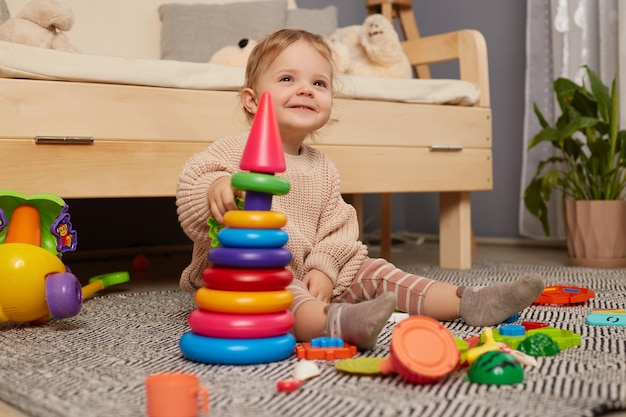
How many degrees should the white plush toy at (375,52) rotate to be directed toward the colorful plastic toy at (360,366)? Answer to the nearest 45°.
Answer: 0° — it already faces it

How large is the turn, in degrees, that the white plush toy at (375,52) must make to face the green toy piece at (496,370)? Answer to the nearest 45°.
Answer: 0° — it already faces it

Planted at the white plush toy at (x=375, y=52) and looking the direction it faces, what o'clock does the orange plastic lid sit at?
The orange plastic lid is roughly at 12 o'clock from the white plush toy.

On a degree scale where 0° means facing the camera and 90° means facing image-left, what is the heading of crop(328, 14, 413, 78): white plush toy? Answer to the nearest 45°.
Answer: approximately 0°

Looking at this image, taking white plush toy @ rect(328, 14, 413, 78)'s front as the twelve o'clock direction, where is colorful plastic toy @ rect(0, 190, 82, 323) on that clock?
The colorful plastic toy is roughly at 1 o'clock from the white plush toy.

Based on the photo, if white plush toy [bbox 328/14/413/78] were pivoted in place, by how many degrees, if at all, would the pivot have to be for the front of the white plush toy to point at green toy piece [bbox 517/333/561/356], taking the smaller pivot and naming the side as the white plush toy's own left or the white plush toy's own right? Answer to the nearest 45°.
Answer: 0° — it already faces it

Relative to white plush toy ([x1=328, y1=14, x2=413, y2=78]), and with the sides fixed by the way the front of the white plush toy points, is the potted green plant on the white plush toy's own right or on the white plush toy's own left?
on the white plush toy's own left

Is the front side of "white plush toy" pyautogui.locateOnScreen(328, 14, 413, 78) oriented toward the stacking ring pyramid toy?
yes
